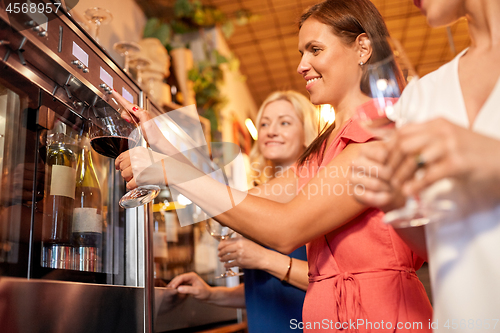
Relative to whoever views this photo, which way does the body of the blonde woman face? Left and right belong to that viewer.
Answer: facing the viewer and to the left of the viewer

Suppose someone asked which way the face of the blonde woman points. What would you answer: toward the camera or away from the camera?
toward the camera

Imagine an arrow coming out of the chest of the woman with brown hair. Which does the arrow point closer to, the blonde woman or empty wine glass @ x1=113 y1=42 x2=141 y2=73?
the empty wine glass

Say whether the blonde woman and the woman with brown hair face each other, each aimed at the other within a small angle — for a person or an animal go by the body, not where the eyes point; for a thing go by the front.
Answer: no

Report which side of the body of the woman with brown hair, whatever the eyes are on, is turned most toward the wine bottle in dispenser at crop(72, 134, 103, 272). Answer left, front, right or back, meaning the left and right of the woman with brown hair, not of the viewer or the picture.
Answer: front

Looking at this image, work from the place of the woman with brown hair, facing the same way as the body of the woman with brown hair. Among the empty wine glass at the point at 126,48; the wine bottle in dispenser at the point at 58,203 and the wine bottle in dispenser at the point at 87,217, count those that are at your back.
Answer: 0

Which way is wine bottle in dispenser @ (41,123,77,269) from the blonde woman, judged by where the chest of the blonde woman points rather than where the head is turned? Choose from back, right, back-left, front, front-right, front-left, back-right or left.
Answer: front

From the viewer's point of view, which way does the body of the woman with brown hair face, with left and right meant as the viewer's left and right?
facing to the left of the viewer

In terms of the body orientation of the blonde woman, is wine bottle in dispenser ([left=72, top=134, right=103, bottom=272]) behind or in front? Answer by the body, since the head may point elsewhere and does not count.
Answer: in front

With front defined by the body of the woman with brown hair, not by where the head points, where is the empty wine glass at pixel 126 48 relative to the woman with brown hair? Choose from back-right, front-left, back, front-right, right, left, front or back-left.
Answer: front-right

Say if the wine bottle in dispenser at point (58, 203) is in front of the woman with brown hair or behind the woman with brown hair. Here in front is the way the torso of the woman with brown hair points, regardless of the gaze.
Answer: in front
